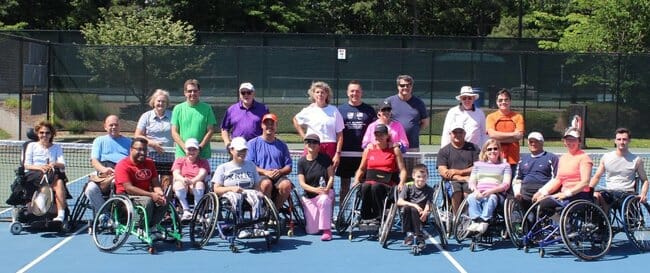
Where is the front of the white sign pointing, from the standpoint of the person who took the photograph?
facing the viewer

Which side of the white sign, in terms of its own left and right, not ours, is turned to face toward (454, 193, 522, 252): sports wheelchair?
front

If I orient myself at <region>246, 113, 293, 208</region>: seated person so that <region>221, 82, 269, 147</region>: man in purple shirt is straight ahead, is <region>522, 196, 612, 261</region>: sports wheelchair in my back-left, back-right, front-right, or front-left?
back-right

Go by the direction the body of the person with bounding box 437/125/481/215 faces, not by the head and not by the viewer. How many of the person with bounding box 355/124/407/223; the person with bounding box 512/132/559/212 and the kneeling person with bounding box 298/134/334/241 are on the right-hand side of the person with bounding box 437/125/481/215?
2

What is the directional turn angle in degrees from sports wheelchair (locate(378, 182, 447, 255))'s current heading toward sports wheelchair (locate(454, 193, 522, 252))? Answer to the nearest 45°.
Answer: approximately 90° to its left

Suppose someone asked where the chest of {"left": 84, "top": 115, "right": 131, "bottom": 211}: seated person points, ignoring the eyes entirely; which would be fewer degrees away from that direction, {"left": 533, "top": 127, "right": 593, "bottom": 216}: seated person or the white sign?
the seated person

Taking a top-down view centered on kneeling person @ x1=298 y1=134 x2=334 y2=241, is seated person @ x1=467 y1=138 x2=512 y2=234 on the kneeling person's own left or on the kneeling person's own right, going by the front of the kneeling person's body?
on the kneeling person's own left

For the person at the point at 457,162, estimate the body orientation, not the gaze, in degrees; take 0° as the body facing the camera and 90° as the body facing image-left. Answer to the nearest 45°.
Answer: approximately 0°

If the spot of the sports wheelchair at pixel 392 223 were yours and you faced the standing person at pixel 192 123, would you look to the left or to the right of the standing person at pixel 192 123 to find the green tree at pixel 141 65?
right

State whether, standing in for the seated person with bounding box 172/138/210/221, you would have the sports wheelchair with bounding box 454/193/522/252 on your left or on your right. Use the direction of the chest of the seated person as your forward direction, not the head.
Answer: on your left

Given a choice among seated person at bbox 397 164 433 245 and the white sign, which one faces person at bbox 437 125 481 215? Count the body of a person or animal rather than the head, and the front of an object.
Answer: the white sign

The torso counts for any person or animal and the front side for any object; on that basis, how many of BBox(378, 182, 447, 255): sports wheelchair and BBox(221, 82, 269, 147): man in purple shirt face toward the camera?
2

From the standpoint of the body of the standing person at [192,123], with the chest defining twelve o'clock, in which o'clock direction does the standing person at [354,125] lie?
the standing person at [354,125] is roughly at 9 o'clock from the standing person at [192,123].

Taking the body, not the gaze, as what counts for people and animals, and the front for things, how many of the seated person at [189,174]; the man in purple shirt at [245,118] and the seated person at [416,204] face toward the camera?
3

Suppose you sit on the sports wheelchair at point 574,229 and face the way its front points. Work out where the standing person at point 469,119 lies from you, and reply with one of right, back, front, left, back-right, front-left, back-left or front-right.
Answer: right

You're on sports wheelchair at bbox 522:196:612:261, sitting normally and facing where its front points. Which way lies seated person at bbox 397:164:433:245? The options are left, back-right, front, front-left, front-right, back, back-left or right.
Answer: front-right
